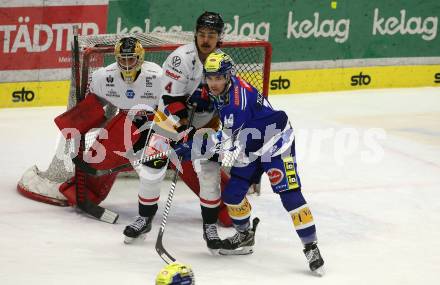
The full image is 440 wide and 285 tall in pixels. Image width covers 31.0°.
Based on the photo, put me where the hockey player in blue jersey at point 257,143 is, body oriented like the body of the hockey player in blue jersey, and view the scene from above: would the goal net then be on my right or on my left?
on my right
